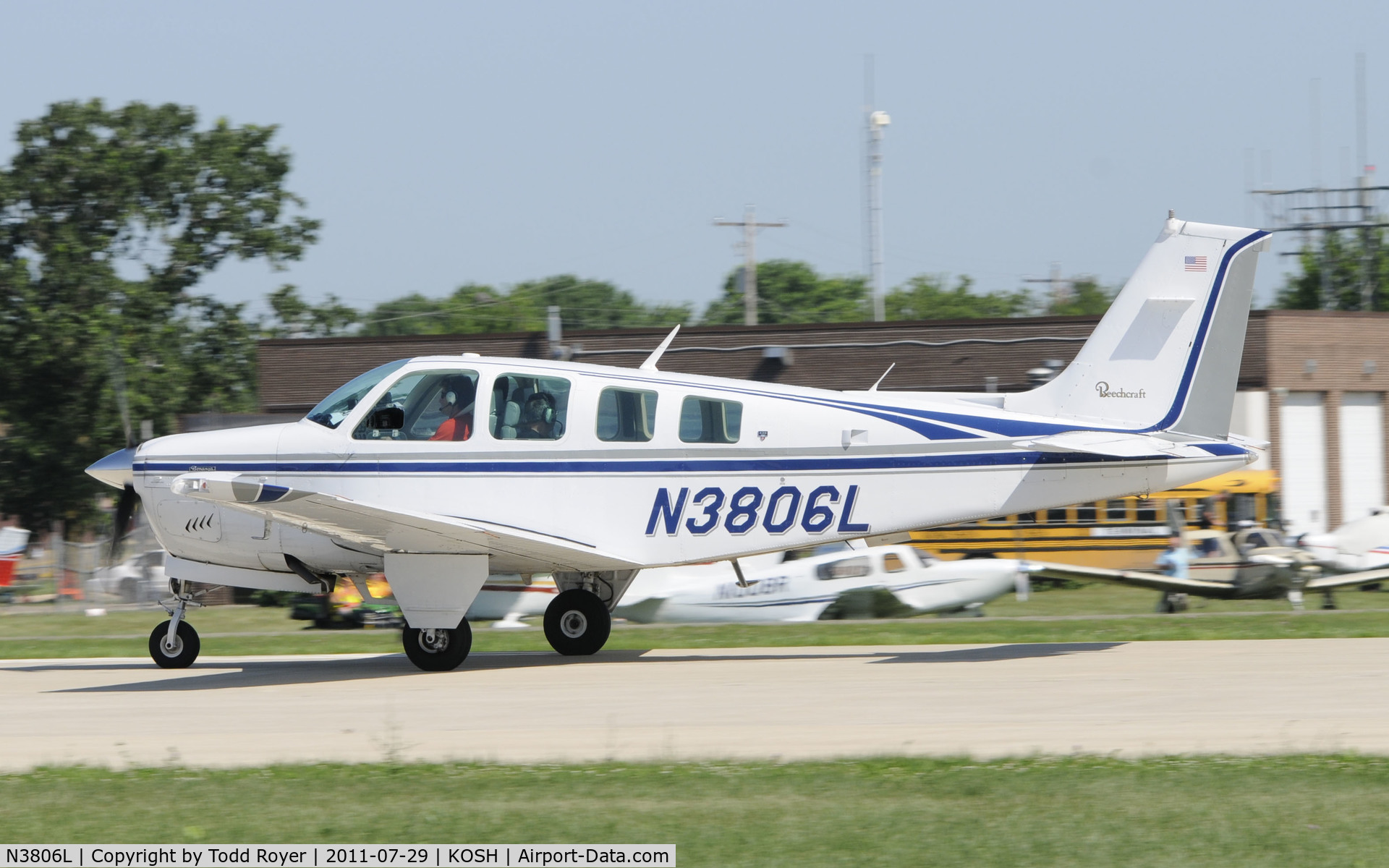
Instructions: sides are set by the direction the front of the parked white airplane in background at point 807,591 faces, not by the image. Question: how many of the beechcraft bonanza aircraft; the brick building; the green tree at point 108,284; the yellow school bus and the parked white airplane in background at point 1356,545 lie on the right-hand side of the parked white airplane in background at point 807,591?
1

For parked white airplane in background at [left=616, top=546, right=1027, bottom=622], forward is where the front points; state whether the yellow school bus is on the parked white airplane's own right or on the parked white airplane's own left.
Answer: on the parked white airplane's own left

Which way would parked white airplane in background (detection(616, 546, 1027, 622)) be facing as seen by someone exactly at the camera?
facing to the right of the viewer

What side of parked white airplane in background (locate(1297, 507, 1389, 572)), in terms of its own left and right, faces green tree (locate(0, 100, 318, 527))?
front

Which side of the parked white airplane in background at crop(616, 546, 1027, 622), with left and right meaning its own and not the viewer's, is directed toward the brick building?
left

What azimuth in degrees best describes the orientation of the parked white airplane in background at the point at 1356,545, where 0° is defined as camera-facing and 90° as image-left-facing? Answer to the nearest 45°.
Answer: approximately 90°

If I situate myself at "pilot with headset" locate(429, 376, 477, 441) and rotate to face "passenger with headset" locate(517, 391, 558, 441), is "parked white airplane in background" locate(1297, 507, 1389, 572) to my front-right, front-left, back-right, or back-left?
front-left

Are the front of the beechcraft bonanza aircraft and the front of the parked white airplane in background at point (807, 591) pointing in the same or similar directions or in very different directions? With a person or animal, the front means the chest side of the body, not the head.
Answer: very different directions

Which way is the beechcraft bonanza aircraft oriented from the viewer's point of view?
to the viewer's left

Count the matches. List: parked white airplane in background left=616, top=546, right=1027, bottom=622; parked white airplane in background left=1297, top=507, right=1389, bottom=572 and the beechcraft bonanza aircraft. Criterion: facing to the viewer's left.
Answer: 2

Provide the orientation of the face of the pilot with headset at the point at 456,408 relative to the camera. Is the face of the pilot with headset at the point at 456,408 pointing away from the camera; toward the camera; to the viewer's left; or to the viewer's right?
to the viewer's left

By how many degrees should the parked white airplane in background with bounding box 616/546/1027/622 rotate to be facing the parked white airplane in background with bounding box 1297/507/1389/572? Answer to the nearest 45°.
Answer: approximately 45° to its left

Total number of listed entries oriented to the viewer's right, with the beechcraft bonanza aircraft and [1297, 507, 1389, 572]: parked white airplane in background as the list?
0

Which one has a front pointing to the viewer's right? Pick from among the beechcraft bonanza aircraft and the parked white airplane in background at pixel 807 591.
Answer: the parked white airplane in background

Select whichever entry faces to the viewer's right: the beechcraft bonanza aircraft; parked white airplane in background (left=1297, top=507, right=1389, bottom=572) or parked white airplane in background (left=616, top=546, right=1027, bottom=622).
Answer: parked white airplane in background (left=616, top=546, right=1027, bottom=622)

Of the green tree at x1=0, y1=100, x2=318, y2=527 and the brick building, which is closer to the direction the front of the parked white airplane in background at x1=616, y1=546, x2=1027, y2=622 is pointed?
the brick building
